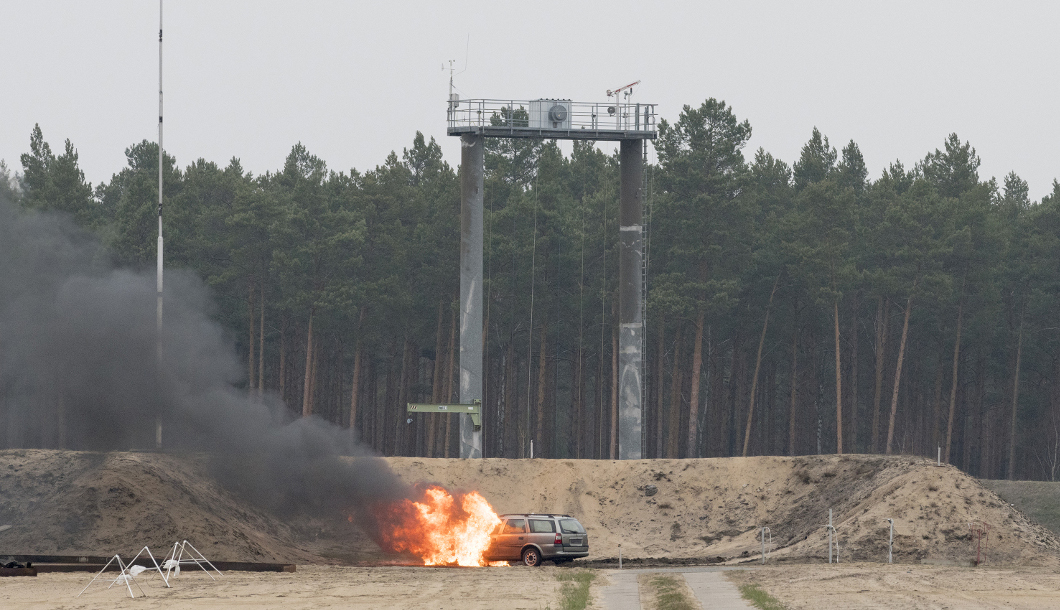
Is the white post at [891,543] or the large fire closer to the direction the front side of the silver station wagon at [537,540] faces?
the large fire

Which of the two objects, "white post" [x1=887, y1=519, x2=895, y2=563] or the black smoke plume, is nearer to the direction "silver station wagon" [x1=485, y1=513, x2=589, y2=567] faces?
the black smoke plume

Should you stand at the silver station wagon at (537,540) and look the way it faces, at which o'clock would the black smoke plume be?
The black smoke plume is roughly at 12 o'clock from the silver station wagon.

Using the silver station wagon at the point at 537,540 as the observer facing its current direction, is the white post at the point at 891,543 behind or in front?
behind

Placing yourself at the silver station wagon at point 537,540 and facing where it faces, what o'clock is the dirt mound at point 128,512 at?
The dirt mound is roughly at 11 o'clock from the silver station wagon.

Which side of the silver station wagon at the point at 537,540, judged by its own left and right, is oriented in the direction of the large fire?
front

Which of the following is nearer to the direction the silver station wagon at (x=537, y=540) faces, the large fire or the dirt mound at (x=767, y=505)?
the large fire

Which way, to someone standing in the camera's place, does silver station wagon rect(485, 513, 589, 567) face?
facing away from the viewer and to the left of the viewer

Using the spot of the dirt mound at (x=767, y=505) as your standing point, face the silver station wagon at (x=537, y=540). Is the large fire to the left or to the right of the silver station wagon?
right
